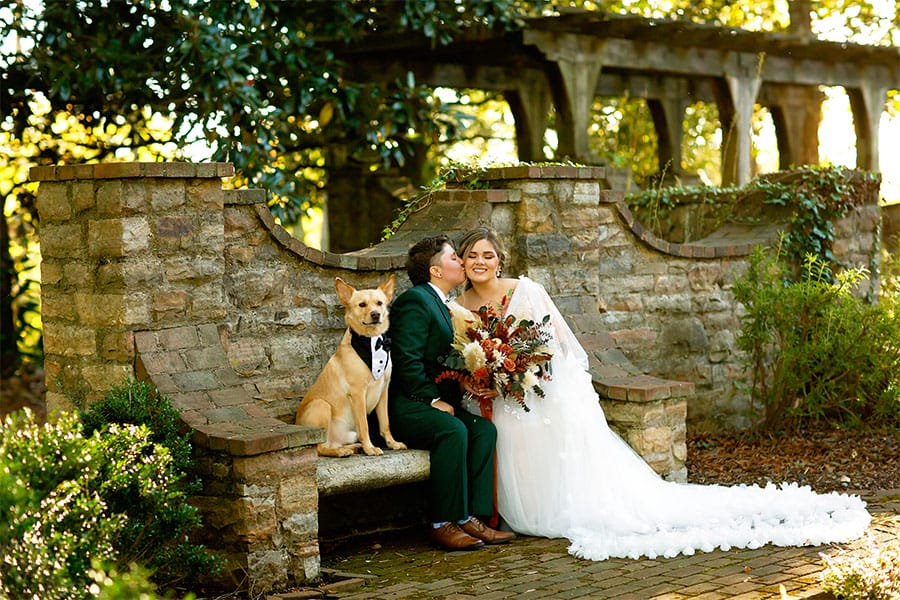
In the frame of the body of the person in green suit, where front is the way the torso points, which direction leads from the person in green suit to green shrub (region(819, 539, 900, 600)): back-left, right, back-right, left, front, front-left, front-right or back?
front

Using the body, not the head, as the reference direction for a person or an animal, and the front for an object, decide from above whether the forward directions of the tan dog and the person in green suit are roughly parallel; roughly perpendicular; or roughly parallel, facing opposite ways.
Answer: roughly parallel

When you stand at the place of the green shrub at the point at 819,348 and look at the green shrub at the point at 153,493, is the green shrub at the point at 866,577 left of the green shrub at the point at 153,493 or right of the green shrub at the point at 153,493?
left

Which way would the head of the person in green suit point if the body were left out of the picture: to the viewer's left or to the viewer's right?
to the viewer's right

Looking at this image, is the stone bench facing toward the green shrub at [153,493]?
no

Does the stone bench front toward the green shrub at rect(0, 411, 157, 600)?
no

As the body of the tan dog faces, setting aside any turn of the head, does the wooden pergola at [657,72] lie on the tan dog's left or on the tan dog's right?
on the tan dog's left

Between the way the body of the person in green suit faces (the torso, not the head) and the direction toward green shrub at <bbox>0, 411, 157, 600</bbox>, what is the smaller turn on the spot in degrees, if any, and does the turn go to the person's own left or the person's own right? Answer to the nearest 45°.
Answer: approximately 90° to the person's own right

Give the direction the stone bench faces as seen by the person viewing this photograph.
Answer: facing the viewer and to the right of the viewer

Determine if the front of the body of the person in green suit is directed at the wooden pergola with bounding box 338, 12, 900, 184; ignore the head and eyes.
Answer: no

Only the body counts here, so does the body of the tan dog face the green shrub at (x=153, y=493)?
no

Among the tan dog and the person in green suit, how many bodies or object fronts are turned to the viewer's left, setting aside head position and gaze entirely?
0

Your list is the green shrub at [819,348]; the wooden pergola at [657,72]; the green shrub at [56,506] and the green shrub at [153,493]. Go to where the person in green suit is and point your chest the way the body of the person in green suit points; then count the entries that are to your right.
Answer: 2

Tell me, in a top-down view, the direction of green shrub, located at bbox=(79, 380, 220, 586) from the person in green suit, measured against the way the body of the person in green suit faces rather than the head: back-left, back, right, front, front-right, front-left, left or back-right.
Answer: right

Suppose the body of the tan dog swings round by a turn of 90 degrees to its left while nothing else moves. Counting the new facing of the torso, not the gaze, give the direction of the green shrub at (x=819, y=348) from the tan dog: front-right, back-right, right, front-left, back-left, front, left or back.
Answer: front
